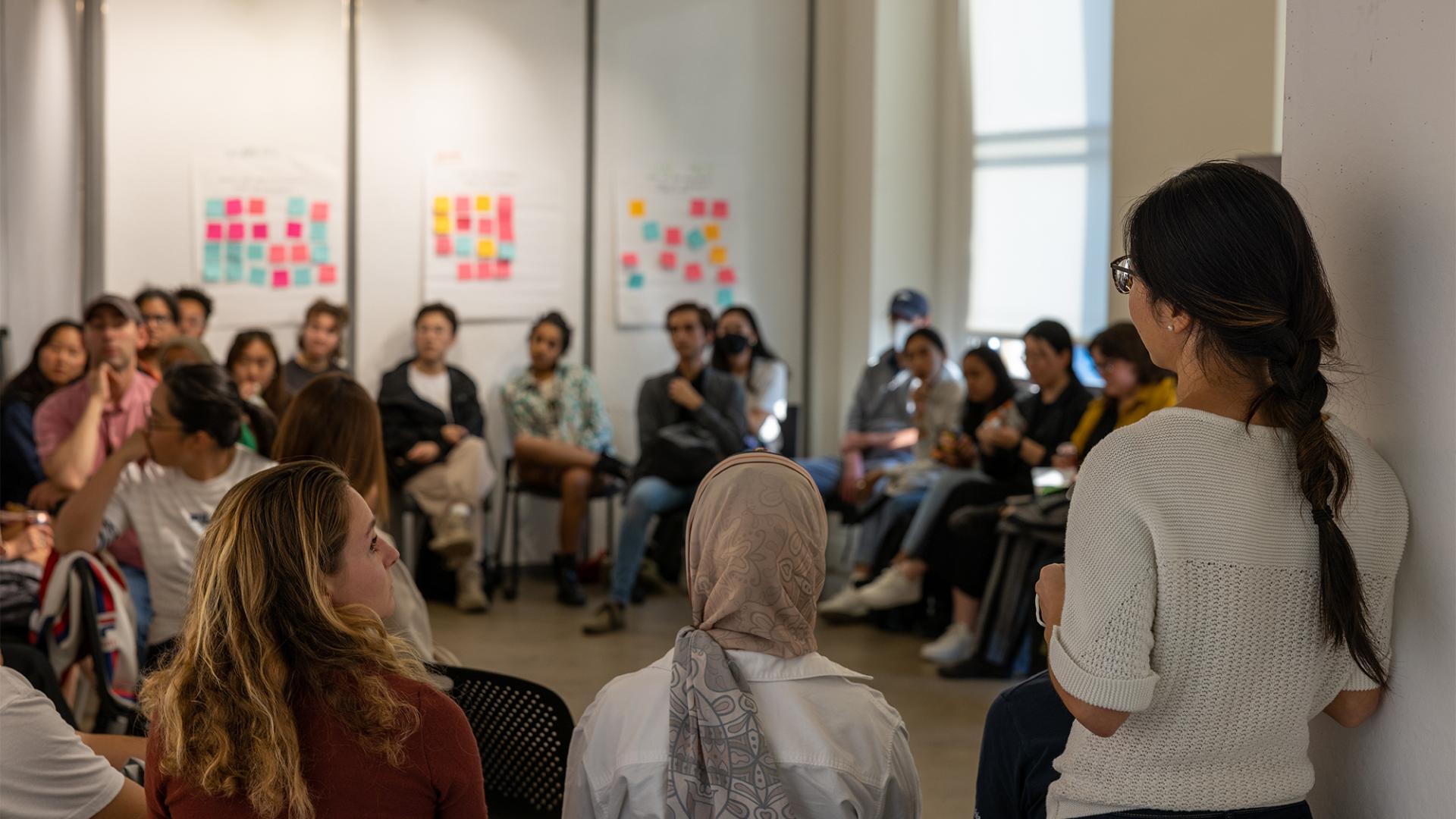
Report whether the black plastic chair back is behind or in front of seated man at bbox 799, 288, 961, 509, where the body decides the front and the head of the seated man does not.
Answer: in front

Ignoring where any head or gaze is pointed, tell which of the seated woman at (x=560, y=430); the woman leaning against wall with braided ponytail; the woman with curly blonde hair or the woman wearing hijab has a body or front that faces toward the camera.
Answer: the seated woman

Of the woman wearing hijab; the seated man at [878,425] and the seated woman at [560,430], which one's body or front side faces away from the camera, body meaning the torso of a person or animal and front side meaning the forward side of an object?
the woman wearing hijab

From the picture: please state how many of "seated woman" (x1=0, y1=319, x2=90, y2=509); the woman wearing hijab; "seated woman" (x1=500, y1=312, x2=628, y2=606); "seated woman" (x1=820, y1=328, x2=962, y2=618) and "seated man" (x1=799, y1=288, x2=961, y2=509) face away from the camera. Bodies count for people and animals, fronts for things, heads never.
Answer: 1

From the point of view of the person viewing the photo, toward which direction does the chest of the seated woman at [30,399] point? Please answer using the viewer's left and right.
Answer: facing the viewer and to the right of the viewer

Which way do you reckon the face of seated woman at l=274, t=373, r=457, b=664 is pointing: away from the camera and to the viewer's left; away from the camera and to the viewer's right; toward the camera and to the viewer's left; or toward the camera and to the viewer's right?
away from the camera and to the viewer's right

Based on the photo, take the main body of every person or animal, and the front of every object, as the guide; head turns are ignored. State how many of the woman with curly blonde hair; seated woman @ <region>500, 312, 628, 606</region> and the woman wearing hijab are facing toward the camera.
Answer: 1

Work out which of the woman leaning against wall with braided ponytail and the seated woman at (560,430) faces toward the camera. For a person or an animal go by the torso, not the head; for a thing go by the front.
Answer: the seated woman

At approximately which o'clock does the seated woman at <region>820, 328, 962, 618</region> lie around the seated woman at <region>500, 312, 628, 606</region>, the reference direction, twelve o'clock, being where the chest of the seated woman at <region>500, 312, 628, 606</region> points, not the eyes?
the seated woman at <region>820, 328, 962, 618</region> is roughly at 10 o'clock from the seated woman at <region>500, 312, 628, 606</region>.

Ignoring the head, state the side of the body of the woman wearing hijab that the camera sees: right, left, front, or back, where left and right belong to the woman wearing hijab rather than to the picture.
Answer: back

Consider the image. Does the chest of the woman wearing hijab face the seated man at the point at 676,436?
yes

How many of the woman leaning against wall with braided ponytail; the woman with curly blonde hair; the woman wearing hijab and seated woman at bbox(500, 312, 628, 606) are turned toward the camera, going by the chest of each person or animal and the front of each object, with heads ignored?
1

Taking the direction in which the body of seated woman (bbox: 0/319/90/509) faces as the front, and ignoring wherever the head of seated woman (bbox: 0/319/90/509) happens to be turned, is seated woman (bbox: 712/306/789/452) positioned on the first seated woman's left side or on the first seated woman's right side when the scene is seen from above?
on the first seated woman's left side

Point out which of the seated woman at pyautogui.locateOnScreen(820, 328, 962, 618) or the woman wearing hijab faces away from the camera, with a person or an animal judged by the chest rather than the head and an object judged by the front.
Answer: the woman wearing hijab

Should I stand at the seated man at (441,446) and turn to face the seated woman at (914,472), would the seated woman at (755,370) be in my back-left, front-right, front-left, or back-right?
front-left

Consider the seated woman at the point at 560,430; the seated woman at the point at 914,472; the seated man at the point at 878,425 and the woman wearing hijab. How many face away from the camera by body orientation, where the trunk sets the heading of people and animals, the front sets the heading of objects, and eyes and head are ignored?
1

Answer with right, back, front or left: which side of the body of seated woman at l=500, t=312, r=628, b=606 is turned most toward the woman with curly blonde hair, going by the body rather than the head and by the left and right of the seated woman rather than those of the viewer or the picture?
front

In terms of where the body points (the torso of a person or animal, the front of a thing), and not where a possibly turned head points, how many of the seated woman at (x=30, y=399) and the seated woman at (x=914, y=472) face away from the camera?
0

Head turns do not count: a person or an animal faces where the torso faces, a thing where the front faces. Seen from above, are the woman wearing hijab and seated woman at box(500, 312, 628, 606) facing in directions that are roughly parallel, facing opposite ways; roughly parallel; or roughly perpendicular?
roughly parallel, facing opposite ways
